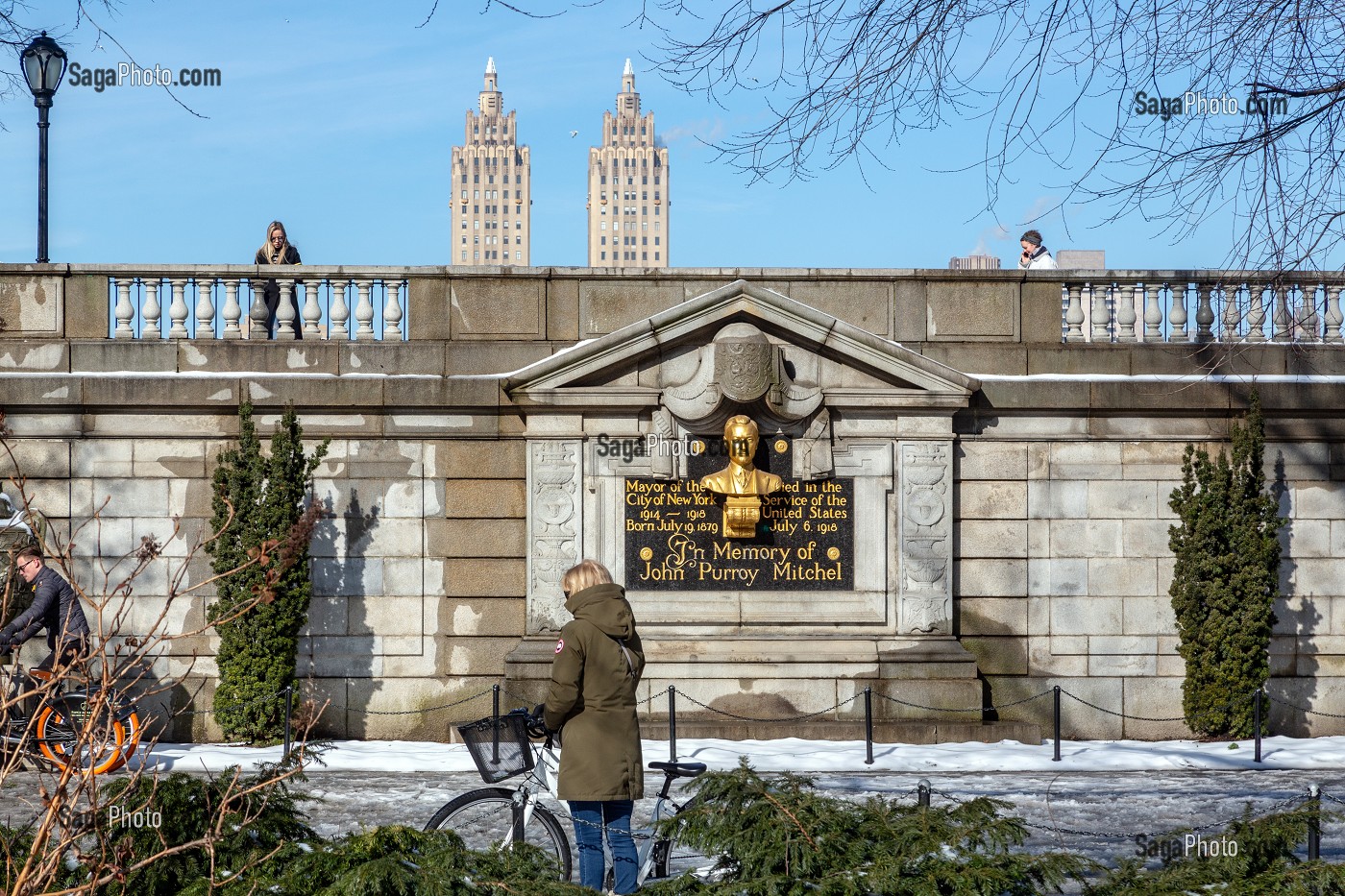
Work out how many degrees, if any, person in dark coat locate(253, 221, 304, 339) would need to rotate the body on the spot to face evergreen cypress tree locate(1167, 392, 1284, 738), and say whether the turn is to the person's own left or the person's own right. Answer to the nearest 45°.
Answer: approximately 90° to the person's own left

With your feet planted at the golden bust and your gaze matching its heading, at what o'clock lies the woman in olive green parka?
The woman in olive green parka is roughly at 12 o'clock from the golden bust.

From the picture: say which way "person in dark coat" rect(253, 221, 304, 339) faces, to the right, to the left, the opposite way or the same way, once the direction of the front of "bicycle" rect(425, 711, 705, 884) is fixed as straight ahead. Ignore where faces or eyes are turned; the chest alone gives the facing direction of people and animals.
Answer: to the left

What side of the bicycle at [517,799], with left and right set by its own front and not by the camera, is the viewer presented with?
left

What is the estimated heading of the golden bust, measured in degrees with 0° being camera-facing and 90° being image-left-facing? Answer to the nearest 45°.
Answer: approximately 0°

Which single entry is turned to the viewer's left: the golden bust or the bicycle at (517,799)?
the bicycle

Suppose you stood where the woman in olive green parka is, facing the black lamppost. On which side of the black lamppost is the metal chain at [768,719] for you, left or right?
right
